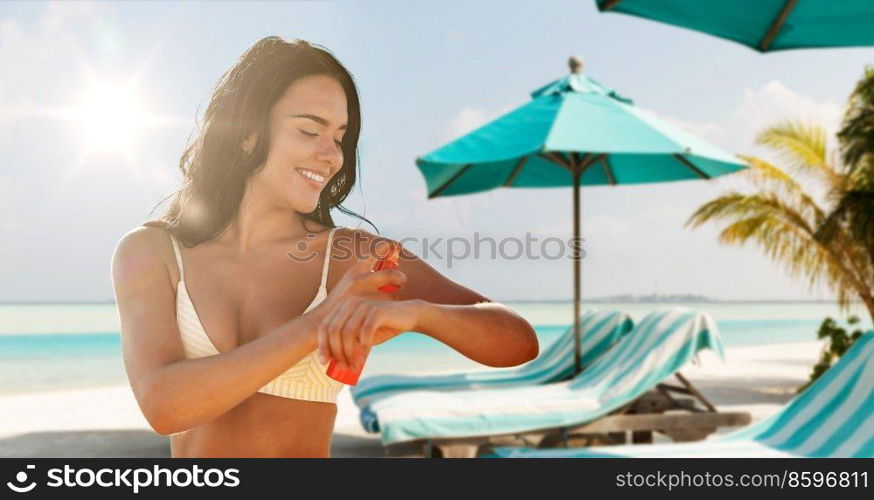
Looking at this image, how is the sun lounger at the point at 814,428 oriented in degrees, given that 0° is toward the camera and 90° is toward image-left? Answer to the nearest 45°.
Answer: approximately 90°

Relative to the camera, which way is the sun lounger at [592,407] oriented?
to the viewer's left

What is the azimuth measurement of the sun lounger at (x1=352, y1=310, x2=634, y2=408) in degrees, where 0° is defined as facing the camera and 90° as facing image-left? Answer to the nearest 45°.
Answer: approximately 90°

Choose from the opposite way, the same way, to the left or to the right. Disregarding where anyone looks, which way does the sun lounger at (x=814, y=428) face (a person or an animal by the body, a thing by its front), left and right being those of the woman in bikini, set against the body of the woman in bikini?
to the right

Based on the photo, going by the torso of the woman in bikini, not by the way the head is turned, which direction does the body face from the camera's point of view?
toward the camera

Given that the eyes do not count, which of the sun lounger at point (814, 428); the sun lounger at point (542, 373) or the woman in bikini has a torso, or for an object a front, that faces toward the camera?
the woman in bikini

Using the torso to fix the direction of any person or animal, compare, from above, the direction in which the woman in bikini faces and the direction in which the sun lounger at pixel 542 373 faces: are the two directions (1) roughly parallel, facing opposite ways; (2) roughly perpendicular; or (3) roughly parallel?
roughly perpendicular

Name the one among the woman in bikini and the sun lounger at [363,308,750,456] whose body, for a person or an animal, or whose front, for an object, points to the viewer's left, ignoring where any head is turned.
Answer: the sun lounger

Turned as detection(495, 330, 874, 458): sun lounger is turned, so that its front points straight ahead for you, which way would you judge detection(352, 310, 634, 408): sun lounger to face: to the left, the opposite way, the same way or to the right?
the same way

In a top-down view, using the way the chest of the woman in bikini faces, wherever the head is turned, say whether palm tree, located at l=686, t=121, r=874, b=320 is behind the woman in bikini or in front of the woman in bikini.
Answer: behind
